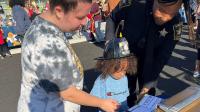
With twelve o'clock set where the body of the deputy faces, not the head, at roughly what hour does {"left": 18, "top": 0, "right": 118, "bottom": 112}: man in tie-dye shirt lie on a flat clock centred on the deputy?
The man in tie-dye shirt is roughly at 1 o'clock from the deputy.

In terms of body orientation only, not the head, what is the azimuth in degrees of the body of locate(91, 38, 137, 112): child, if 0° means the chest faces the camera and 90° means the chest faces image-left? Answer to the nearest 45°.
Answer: approximately 315°

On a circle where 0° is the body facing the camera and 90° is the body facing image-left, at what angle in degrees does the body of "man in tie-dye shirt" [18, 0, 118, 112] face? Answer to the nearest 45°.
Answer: approximately 270°

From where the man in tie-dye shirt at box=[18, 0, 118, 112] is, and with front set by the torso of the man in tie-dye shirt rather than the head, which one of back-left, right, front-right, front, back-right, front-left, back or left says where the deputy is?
front-left

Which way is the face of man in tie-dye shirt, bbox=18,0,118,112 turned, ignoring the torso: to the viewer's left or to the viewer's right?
to the viewer's right
